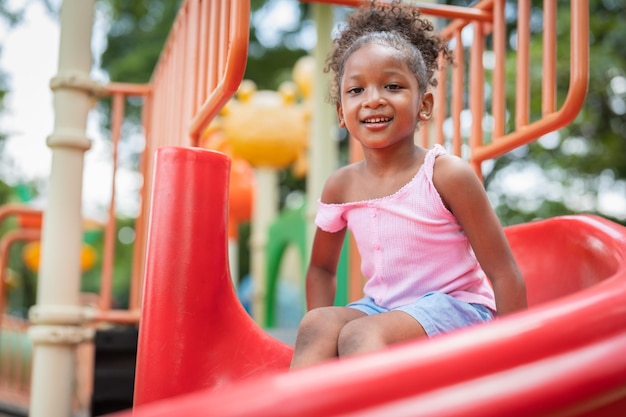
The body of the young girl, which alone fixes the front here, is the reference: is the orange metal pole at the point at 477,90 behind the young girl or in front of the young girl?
behind

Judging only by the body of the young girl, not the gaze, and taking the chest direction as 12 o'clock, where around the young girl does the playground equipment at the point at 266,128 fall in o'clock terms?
The playground equipment is roughly at 4 o'clock from the young girl.

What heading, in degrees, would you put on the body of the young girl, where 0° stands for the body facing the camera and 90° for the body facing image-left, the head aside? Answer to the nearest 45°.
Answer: approximately 45°

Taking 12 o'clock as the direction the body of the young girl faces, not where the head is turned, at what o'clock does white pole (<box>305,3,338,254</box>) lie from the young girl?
The white pole is roughly at 4 o'clock from the young girl.

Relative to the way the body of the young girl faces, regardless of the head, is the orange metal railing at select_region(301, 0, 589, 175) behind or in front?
behind

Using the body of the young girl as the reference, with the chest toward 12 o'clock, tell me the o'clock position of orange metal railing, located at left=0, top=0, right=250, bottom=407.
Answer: The orange metal railing is roughly at 3 o'clock from the young girl.
